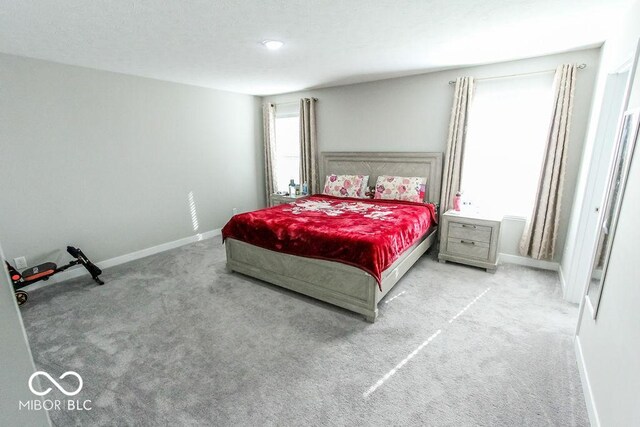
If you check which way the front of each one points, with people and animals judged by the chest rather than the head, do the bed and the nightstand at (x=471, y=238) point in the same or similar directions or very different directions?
same or similar directions

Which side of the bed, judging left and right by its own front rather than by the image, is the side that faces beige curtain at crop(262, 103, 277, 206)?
right

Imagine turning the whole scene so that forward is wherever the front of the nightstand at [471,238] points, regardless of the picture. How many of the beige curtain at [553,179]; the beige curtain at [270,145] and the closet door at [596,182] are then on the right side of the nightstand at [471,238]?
1

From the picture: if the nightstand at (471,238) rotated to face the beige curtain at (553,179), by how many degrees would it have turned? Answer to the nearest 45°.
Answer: approximately 90° to its left

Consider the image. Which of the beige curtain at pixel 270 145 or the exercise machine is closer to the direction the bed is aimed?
the exercise machine

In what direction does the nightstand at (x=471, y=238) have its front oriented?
toward the camera

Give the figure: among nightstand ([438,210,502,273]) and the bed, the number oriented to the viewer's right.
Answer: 0

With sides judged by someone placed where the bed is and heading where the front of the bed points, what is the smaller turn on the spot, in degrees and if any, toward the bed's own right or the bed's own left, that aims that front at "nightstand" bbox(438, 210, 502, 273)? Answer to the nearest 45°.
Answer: approximately 135° to the bed's own left

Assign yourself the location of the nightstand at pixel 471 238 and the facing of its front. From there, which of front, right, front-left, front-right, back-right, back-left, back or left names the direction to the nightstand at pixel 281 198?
right

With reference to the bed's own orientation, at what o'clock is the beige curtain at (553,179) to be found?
The beige curtain is roughly at 7 o'clock from the bed.

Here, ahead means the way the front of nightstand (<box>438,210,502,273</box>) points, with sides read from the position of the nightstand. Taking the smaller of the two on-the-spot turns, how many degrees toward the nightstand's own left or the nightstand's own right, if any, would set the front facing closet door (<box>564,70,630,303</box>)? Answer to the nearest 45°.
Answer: approximately 45° to the nightstand's own left

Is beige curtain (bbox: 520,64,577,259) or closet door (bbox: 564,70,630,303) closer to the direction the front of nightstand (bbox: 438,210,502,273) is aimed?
the closet door

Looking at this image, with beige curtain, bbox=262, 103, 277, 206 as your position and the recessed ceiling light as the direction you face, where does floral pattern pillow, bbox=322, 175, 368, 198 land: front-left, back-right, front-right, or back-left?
front-left

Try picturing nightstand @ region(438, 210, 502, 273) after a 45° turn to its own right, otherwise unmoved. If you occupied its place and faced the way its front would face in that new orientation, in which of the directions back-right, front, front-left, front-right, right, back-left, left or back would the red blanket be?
front

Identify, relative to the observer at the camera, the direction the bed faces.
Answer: facing the viewer and to the left of the viewer
